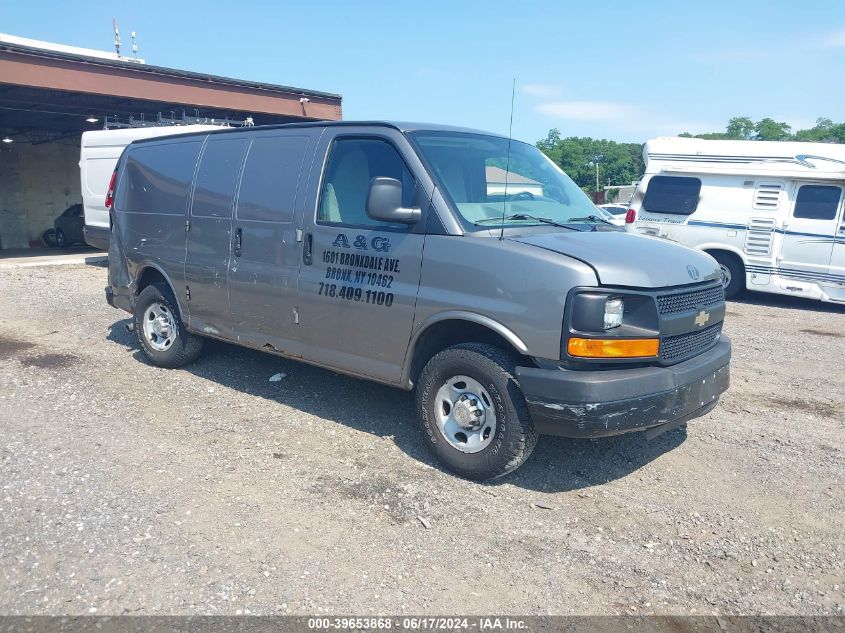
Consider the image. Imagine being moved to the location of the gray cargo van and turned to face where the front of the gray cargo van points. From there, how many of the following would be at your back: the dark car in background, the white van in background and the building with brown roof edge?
3

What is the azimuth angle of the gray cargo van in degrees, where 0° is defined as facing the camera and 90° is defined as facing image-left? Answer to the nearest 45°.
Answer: approximately 315°

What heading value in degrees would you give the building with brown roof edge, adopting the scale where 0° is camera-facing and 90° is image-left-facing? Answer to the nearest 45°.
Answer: approximately 315°

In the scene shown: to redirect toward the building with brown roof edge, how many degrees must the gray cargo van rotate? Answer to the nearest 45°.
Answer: approximately 180°

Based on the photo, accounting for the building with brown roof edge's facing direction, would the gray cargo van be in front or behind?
in front

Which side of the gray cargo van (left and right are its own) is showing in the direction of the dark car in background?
back

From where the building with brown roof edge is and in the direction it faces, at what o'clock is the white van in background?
The white van in background is roughly at 1 o'clock from the building with brown roof edge.

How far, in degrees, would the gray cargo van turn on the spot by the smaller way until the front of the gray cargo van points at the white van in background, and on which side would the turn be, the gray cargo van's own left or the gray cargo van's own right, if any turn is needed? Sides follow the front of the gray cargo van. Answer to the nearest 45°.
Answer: approximately 180°

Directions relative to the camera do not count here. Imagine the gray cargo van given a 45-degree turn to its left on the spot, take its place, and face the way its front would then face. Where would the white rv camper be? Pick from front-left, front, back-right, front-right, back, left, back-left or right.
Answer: front-left
